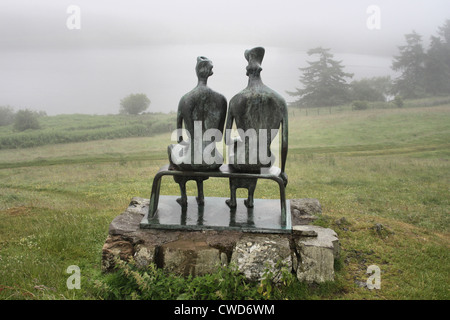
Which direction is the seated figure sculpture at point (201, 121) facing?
away from the camera

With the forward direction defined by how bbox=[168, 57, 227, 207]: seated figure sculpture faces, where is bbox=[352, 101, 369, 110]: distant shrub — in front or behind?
in front

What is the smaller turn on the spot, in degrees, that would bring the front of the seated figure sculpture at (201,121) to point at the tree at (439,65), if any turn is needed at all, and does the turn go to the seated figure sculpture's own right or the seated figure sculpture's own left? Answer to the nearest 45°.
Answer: approximately 45° to the seated figure sculpture's own right

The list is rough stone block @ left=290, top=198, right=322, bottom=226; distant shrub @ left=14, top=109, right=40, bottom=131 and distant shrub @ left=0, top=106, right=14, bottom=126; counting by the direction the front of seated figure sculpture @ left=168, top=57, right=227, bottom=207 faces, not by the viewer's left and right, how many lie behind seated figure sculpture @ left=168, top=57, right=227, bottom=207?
0

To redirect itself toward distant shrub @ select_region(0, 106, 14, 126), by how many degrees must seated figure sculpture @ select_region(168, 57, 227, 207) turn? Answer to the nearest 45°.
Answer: approximately 45° to its left

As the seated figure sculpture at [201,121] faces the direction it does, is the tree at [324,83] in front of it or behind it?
in front

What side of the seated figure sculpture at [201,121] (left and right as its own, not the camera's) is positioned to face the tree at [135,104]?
front

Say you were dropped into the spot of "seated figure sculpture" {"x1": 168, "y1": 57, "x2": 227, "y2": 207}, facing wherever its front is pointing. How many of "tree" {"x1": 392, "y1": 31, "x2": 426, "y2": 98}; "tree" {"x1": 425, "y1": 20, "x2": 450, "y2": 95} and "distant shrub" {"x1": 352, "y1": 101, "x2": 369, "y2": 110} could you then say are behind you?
0
